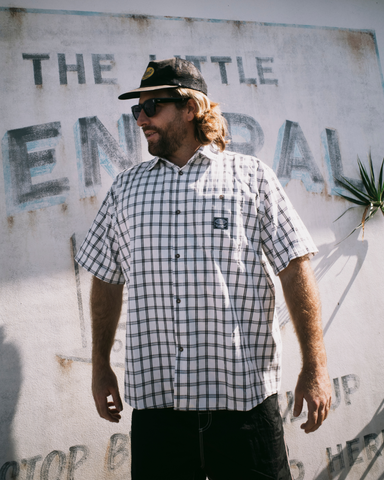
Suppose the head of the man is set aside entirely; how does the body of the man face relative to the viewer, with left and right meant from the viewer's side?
facing the viewer

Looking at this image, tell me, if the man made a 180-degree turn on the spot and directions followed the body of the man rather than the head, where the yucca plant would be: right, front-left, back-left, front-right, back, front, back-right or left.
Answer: front-right
